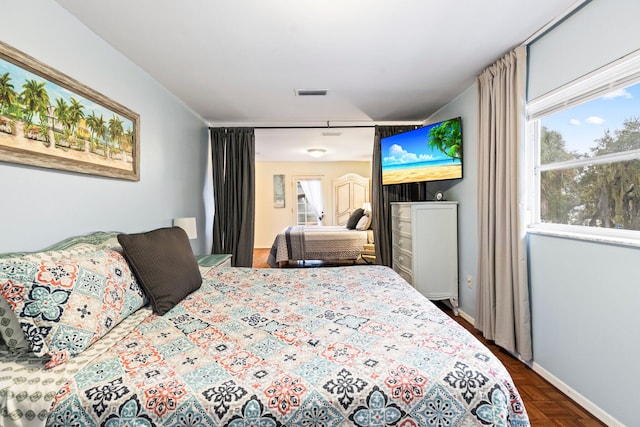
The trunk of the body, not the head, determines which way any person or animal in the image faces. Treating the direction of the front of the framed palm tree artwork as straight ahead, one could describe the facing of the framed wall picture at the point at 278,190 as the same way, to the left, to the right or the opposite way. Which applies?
to the right

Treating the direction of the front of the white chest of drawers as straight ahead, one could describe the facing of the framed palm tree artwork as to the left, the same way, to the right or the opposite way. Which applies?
the opposite way

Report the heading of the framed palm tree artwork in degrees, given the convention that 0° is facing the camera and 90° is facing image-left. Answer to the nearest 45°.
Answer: approximately 315°

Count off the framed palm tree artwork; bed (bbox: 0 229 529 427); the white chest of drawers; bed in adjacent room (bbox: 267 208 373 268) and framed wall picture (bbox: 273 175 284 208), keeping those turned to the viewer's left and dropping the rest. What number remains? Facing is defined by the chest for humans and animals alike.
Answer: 2

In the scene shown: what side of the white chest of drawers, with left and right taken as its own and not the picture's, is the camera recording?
left

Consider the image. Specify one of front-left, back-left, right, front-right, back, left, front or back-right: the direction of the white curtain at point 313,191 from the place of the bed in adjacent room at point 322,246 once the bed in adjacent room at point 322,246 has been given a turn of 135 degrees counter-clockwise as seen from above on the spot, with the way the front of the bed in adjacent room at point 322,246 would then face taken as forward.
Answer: back-left

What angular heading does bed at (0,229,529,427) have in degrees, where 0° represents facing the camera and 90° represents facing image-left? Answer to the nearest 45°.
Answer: approximately 270°

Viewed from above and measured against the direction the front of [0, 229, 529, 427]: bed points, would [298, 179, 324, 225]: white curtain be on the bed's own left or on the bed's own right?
on the bed's own left

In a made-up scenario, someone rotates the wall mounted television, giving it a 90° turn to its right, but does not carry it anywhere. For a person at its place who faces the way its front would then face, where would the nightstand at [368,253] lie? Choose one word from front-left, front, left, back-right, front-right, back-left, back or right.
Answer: front

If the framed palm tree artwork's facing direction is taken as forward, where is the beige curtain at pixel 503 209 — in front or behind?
in front

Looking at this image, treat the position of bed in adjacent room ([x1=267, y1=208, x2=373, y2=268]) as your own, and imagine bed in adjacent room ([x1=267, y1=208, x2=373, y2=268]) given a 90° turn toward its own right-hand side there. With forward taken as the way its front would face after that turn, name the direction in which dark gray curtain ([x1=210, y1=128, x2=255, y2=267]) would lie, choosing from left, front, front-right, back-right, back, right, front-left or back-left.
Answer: back-left

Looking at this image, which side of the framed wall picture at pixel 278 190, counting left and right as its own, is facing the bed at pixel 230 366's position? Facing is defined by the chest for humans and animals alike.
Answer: front

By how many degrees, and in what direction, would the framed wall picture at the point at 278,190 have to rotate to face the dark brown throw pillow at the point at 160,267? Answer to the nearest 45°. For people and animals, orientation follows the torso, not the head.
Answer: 0° — it already faces it

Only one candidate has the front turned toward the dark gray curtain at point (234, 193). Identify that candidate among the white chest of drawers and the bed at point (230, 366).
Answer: the white chest of drawers

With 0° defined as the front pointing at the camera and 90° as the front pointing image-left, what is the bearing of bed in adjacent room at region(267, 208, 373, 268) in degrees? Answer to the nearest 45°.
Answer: approximately 90°
